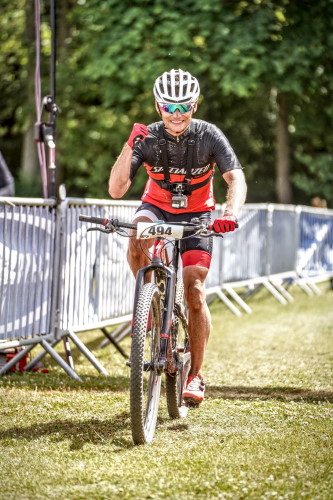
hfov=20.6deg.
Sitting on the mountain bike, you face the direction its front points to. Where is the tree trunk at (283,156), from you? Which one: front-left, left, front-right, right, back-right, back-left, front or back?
back

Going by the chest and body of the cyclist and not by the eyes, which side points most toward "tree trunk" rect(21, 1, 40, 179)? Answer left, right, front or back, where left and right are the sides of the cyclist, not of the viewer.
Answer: back

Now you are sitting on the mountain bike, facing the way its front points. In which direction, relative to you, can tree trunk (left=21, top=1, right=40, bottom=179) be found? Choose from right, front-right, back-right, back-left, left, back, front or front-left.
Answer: back

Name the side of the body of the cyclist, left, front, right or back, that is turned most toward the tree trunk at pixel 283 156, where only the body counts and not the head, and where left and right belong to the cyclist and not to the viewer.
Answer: back

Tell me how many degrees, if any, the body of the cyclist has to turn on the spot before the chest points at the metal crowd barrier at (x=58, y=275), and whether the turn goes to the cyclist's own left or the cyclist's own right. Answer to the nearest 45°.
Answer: approximately 135° to the cyclist's own right
